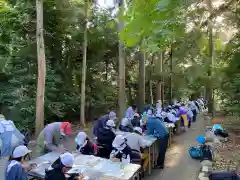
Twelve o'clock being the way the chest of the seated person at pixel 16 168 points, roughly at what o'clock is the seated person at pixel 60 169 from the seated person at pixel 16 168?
the seated person at pixel 60 169 is roughly at 1 o'clock from the seated person at pixel 16 168.

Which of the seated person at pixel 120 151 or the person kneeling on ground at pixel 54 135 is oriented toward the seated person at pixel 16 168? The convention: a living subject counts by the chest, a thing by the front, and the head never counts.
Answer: the seated person at pixel 120 151

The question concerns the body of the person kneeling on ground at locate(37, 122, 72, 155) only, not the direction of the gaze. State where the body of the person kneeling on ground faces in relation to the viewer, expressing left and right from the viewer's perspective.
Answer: facing to the right of the viewer

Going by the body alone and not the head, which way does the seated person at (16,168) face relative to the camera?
to the viewer's right

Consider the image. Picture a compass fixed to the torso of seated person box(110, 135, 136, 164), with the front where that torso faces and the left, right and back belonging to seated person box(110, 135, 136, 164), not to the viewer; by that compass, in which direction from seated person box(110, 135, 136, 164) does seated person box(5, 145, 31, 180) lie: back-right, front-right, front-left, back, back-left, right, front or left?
front

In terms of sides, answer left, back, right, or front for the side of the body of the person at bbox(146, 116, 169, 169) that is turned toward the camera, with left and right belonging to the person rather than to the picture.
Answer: left

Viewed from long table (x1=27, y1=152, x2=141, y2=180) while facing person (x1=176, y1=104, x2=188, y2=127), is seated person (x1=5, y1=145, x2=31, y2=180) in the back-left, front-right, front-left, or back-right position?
back-left

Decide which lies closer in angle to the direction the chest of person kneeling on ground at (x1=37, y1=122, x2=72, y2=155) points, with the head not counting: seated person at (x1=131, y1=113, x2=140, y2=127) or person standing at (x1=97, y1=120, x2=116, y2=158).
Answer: the person standing

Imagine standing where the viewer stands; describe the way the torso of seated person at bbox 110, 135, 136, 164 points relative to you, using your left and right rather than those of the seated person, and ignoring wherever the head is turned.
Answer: facing the viewer and to the left of the viewer
